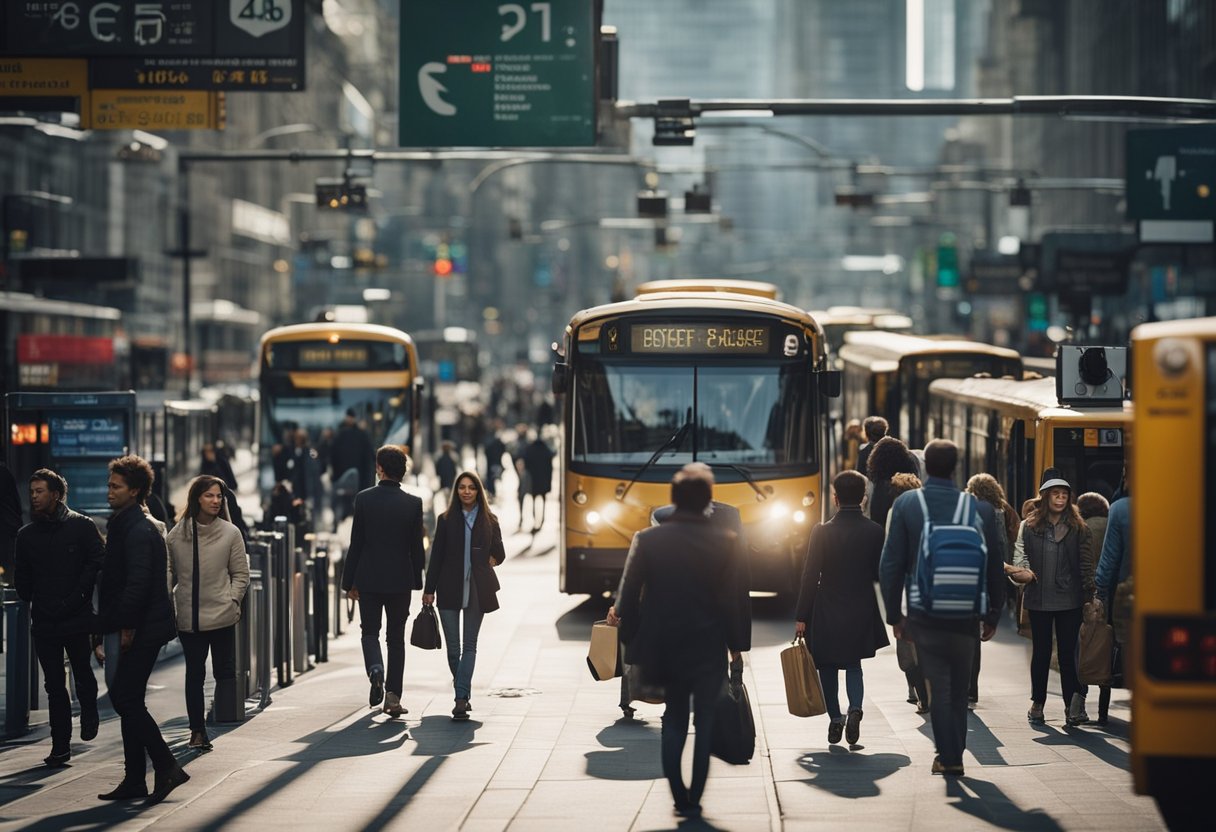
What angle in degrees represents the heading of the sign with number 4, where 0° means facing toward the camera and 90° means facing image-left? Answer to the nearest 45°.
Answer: approximately 0°

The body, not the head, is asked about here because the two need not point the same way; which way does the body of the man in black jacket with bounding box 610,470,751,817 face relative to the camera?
away from the camera

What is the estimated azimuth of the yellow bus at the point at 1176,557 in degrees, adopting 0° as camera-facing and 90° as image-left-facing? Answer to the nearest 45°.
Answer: approximately 180°

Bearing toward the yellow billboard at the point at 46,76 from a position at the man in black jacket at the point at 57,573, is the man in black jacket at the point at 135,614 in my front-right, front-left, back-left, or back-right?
back-right

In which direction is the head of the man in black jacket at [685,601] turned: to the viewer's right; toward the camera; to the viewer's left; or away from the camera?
away from the camera

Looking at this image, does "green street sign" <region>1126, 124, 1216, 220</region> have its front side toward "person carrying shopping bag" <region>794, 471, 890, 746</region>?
yes

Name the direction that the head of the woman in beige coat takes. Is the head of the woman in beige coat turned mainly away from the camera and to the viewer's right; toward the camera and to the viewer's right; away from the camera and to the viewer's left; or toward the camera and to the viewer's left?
toward the camera and to the viewer's right

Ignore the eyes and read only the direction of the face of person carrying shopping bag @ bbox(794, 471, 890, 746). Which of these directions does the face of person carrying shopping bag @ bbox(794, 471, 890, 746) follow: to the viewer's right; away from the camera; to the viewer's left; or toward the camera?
away from the camera

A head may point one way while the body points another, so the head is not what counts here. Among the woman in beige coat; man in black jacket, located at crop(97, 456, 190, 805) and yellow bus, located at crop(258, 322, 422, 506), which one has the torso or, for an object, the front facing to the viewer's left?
the man in black jacket

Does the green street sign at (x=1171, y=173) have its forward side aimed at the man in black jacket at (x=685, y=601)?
yes

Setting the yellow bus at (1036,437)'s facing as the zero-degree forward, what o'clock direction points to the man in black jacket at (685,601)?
The man in black jacket is roughly at 2 o'clock from the yellow bus.

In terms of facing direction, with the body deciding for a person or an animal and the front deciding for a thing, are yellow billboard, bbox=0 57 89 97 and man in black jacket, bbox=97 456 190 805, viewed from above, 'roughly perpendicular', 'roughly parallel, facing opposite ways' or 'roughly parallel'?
roughly perpendicular
